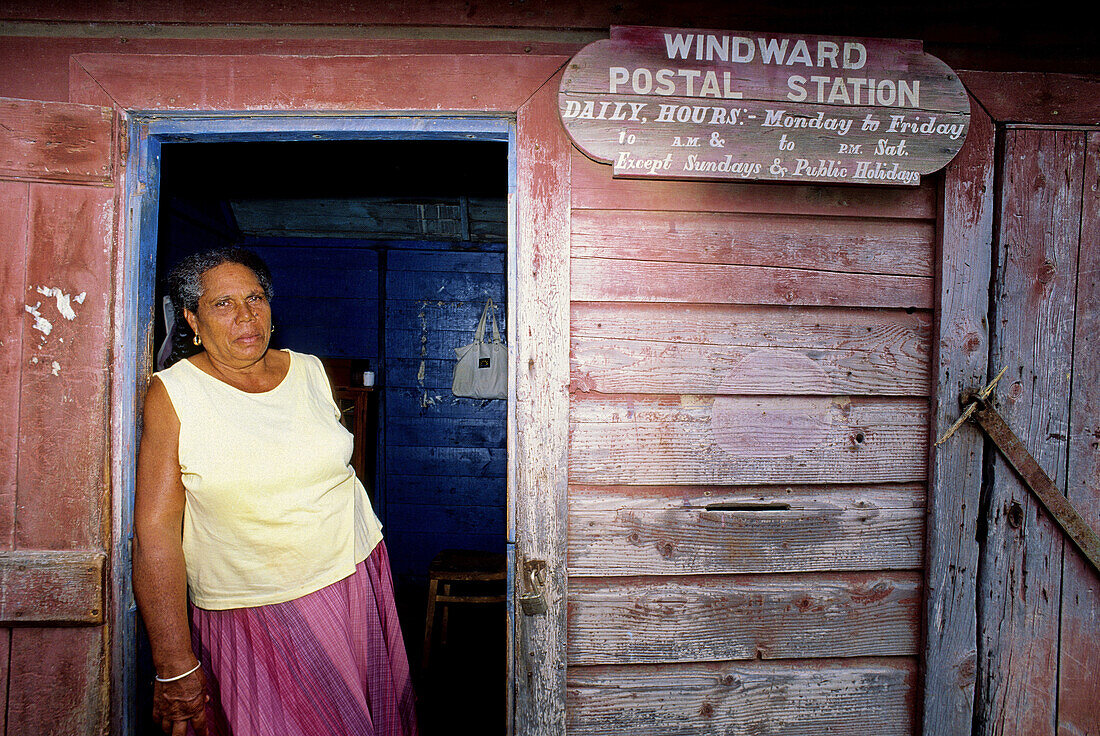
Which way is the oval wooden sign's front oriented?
toward the camera

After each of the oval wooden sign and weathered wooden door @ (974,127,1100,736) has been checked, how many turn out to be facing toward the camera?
2

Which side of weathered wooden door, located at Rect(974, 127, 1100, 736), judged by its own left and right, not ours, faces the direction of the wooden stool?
right

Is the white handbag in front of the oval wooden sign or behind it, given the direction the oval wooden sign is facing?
behind

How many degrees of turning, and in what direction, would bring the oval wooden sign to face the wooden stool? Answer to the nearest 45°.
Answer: approximately 135° to its right

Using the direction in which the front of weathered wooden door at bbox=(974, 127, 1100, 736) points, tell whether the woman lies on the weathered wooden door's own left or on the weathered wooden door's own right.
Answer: on the weathered wooden door's own right

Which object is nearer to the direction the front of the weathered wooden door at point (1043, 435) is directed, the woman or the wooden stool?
the woman

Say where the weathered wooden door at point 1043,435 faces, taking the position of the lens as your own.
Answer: facing the viewer
